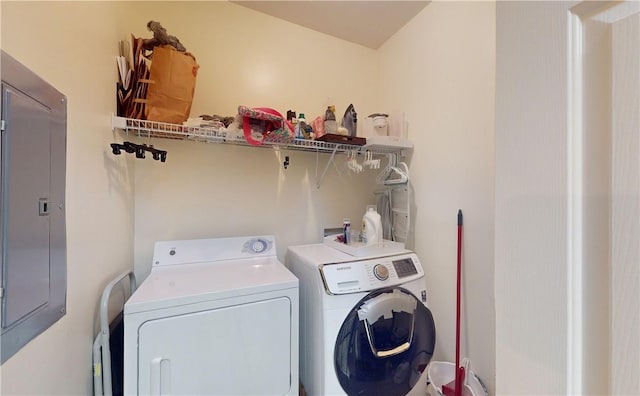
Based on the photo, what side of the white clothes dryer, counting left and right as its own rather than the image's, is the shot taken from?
front

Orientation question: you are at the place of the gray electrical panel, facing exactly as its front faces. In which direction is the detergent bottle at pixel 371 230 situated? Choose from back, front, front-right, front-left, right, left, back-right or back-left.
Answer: front-left

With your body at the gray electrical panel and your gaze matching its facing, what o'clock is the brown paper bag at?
The brown paper bag is roughly at 9 o'clock from the gray electrical panel.

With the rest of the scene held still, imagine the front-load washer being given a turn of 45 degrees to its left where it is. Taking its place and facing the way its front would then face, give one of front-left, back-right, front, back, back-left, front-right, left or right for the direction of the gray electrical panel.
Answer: back-right

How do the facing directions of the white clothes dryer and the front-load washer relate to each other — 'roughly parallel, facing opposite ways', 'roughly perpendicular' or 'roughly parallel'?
roughly parallel

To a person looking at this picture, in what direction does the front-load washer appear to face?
facing the viewer and to the right of the viewer

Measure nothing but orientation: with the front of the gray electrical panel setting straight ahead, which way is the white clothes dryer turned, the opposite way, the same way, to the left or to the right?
to the right

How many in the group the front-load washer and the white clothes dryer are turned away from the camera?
0

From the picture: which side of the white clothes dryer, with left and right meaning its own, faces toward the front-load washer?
left
